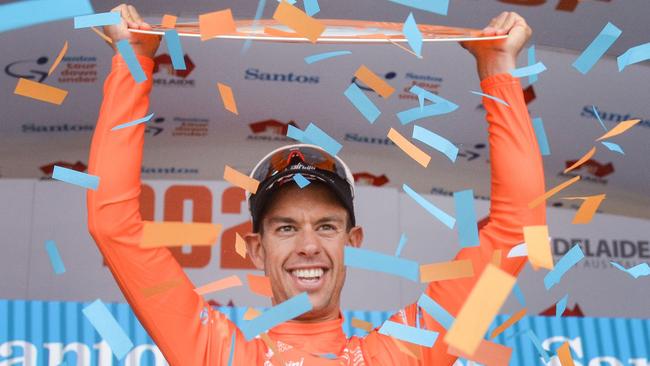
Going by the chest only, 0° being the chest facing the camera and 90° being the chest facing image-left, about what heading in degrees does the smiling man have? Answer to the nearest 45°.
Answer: approximately 0°
